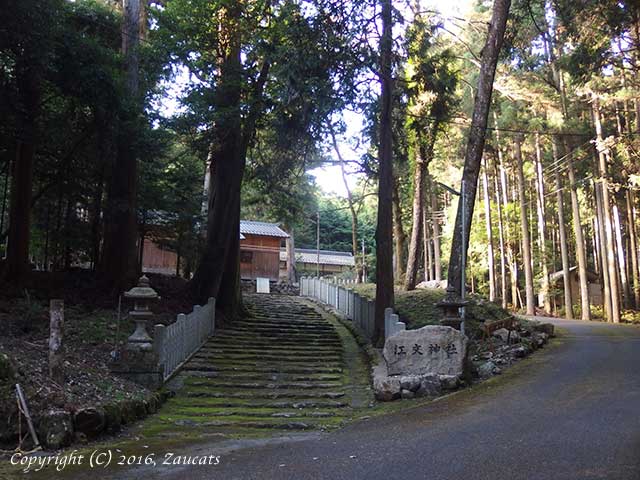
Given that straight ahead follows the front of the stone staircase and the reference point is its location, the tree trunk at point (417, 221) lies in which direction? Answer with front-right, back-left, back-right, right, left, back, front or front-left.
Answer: back-left

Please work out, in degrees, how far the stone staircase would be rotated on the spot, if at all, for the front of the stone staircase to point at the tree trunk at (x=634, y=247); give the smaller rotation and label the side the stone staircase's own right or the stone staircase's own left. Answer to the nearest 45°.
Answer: approximately 135° to the stone staircase's own left

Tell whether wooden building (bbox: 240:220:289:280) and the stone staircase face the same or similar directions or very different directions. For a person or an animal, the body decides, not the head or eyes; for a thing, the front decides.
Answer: same or similar directions

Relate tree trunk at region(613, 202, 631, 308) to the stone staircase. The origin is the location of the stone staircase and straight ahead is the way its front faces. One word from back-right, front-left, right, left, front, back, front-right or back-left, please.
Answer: back-left

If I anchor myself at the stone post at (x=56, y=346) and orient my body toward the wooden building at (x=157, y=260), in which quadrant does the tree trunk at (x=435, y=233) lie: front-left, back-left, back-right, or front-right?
front-right

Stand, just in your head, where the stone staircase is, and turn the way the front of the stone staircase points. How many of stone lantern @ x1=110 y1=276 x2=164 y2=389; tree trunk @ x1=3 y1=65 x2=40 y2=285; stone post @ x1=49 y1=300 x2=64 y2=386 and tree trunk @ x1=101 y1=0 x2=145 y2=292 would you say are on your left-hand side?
0

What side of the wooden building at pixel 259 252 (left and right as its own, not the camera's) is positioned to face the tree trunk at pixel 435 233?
left

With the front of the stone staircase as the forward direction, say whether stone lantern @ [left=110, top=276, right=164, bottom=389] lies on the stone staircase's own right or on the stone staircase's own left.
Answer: on the stone staircase's own right

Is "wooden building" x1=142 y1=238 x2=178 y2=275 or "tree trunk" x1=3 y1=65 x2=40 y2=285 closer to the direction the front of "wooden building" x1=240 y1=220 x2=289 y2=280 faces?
the tree trunk

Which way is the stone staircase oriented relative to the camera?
toward the camera

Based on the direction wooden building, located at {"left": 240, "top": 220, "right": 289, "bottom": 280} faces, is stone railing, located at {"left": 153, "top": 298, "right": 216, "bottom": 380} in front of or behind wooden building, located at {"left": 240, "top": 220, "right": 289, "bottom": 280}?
in front

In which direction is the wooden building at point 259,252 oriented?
toward the camera

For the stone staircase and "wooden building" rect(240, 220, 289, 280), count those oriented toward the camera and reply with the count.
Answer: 2

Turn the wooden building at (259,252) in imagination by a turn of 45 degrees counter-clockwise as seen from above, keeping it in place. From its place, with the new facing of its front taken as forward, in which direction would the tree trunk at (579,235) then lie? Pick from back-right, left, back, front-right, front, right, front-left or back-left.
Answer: front

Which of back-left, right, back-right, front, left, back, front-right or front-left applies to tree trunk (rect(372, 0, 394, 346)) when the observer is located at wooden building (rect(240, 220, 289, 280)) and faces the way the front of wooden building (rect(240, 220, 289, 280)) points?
front

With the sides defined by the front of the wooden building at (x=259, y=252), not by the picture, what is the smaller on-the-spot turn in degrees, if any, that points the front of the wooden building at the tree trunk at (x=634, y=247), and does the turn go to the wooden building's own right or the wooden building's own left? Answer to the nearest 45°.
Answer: approximately 45° to the wooden building's own left

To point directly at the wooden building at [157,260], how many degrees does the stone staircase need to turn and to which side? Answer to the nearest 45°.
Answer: approximately 180°

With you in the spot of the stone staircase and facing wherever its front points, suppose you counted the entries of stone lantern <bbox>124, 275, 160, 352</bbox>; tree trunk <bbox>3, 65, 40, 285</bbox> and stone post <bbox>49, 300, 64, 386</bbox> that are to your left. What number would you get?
0
